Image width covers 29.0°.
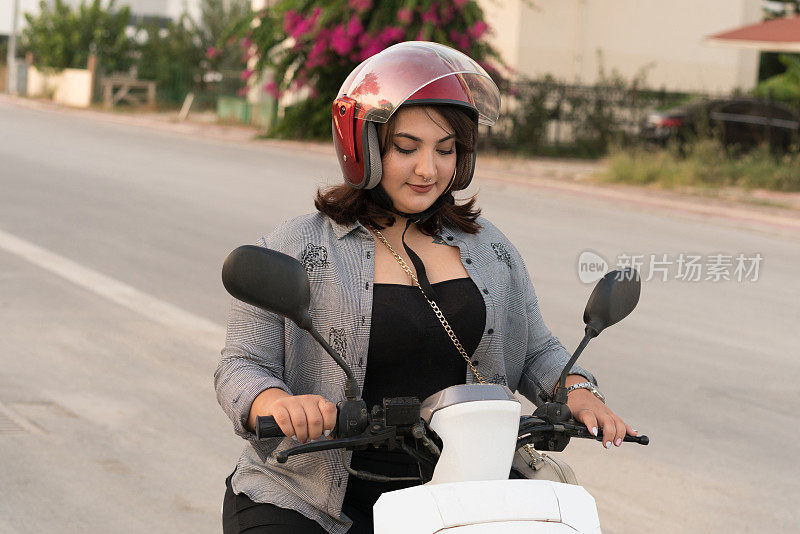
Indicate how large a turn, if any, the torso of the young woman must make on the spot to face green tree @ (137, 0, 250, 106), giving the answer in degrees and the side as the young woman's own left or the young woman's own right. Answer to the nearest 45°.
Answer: approximately 135° to the young woman's own left

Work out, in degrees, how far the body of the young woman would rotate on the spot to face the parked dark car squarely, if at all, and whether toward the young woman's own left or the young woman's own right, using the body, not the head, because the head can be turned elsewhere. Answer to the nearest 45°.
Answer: approximately 135° to the young woman's own left

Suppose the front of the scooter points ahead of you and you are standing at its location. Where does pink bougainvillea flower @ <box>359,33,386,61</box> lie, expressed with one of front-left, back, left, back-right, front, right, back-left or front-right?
back-left

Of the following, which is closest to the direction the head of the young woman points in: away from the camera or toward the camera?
toward the camera

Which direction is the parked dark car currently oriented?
to the viewer's right

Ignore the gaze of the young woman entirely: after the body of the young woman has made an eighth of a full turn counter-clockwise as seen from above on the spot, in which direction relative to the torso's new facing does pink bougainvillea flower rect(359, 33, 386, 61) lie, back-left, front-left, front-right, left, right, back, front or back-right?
left

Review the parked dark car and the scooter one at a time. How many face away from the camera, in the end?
0

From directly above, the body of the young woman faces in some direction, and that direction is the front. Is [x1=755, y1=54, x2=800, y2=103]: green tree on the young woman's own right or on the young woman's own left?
on the young woman's own left

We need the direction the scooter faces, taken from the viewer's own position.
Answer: facing the viewer and to the right of the viewer

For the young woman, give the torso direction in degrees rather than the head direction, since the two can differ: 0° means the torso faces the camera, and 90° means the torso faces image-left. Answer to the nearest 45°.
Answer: approximately 315°

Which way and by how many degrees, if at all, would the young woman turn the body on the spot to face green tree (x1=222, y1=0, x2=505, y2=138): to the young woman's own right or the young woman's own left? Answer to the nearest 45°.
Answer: approximately 135° to the young woman's own left

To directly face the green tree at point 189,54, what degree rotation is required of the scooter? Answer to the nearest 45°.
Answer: approximately 135° to its left

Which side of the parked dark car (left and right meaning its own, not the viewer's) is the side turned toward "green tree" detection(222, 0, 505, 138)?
back

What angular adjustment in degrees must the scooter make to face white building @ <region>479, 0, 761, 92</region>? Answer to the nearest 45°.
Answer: approximately 135° to its left
